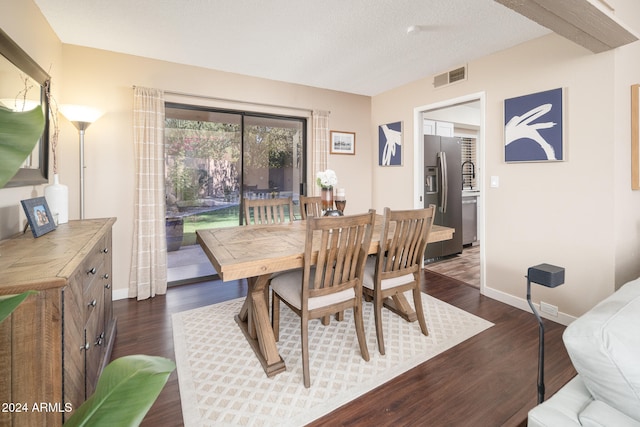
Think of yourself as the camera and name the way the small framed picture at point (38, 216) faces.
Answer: facing the viewer and to the right of the viewer

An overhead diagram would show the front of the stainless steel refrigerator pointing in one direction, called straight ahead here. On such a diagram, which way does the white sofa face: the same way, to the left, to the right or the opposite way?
to the right

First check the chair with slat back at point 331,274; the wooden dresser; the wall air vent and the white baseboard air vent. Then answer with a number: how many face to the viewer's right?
1

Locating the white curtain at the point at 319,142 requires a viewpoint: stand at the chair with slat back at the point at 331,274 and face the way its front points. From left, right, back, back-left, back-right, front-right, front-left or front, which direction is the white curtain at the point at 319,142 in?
front-right

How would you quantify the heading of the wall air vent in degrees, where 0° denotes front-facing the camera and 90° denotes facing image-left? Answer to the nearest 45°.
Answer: approximately 45°

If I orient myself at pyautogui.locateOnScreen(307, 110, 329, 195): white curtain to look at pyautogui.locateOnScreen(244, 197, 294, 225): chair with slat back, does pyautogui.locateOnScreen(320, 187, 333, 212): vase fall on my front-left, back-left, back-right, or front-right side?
front-left

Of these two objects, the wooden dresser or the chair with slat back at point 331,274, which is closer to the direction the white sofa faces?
the wooden dresser

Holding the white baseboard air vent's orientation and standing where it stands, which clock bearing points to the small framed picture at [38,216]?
The small framed picture is roughly at 12 o'clock from the white baseboard air vent.

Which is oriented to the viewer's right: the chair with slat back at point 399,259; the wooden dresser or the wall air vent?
the wooden dresser

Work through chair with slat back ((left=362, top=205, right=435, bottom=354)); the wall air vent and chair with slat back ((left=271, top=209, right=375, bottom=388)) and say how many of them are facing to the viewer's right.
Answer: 0

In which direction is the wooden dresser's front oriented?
to the viewer's right

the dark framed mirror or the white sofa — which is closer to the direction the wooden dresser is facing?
the white sofa
